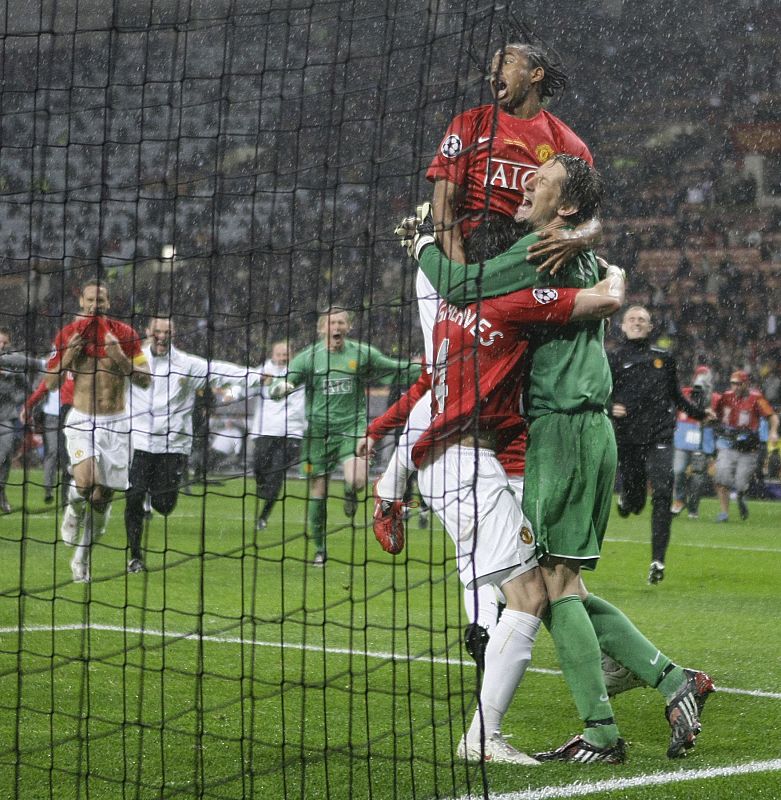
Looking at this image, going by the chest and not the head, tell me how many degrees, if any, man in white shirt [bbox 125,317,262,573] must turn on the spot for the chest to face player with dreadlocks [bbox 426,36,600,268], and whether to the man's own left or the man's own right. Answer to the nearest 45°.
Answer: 0° — they already face them

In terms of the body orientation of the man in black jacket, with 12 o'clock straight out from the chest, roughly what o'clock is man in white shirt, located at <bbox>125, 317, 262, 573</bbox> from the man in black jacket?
The man in white shirt is roughly at 3 o'clock from the man in black jacket.

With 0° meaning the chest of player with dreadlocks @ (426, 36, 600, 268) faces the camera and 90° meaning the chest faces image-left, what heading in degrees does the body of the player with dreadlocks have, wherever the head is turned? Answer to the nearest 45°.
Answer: approximately 0°

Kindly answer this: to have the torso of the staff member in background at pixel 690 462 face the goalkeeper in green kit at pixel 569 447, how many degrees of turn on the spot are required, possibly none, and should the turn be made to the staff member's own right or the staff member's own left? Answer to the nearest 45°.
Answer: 0° — they already face them

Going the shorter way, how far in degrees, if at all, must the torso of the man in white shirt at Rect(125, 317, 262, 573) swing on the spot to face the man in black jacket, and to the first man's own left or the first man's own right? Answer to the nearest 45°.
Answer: approximately 90° to the first man's own left

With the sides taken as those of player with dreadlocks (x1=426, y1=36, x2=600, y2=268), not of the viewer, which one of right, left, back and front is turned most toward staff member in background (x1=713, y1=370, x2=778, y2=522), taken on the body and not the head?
back
